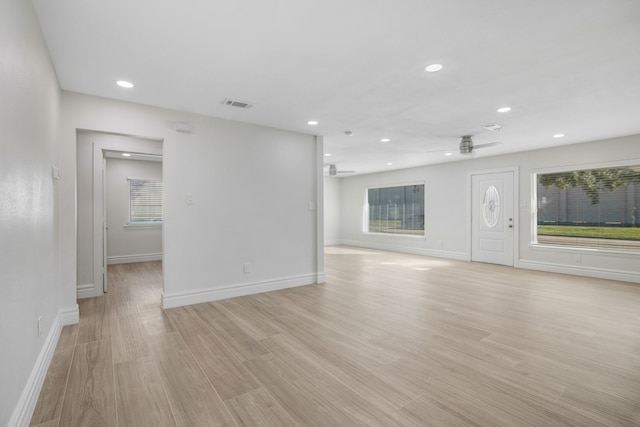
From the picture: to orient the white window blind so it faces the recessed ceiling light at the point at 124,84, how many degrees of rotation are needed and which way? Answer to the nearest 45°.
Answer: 0° — it already faces it

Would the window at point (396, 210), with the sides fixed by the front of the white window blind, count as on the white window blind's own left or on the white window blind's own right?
on the white window blind's own left

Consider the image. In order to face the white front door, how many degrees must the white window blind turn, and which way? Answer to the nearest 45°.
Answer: approximately 45° to its left

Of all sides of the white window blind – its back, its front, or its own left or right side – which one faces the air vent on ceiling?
front

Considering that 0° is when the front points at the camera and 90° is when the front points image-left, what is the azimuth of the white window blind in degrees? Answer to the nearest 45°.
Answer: approximately 0°

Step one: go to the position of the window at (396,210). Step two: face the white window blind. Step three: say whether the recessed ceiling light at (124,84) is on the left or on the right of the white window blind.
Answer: left

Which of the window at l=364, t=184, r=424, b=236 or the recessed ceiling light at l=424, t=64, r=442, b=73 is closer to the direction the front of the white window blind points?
the recessed ceiling light

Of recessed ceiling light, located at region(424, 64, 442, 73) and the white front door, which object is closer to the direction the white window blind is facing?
the recessed ceiling light

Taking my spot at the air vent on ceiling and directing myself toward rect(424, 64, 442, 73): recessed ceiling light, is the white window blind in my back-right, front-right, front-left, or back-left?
back-left
